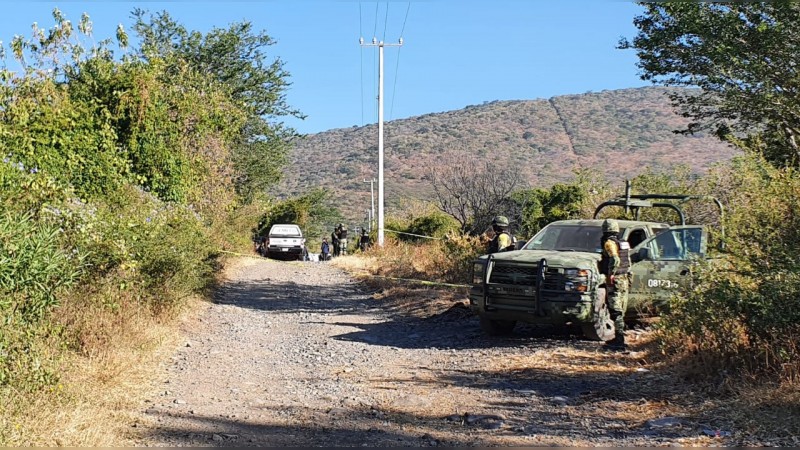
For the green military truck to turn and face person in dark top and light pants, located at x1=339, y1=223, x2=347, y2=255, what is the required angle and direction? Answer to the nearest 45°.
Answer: approximately 90° to its right

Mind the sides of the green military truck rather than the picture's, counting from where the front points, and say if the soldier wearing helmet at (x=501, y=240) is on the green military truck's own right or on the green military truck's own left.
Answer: on the green military truck's own right

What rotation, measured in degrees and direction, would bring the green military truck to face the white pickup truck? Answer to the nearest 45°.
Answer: approximately 90° to its right

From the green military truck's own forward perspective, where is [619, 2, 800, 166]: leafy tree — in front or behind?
behind

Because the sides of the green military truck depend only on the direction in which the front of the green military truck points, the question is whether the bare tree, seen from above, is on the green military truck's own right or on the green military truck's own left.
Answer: on the green military truck's own right

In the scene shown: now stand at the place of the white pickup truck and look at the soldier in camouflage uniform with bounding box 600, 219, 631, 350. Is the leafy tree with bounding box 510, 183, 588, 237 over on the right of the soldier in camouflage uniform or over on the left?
left

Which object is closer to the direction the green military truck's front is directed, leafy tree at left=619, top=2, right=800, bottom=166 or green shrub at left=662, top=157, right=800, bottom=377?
the green shrub

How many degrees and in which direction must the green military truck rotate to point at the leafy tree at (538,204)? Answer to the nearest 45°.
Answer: approximately 135° to its right

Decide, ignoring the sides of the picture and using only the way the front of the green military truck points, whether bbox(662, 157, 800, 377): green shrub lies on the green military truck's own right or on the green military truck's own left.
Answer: on the green military truck's own left

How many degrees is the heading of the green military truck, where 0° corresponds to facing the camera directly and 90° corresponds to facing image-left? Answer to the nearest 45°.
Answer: approximately 45°
